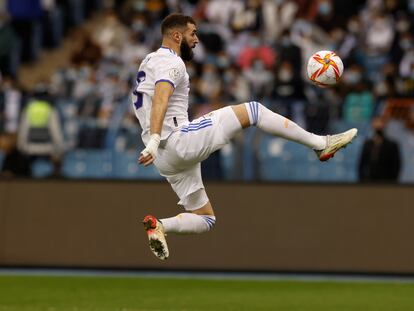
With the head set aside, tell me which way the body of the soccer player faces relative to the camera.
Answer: to the viewer's right

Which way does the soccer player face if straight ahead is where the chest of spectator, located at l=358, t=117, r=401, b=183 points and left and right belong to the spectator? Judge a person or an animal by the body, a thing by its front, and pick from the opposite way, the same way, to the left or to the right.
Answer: to the left

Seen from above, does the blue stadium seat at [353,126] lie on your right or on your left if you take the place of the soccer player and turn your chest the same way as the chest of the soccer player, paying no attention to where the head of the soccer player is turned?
on your left

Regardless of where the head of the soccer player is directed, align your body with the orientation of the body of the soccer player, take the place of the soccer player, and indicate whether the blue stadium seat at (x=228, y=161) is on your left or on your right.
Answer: on your left

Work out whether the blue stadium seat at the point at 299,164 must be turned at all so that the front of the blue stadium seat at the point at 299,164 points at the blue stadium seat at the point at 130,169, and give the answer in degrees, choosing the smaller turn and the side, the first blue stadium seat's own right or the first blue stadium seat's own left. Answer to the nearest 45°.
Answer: approximately 90° to the first blue stadium seat's own right

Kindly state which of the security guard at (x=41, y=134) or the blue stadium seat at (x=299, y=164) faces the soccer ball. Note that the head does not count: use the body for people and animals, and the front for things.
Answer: the blue stadium seat

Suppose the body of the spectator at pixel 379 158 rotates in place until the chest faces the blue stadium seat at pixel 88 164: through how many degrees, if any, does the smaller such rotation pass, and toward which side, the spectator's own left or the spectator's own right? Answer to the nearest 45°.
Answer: approximately 90° to the spectator's own right

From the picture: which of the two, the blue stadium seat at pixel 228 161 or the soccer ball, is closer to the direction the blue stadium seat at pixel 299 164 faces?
the soccer ball
